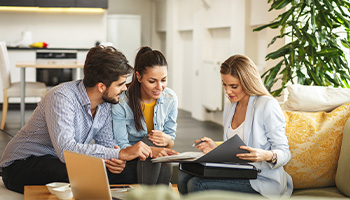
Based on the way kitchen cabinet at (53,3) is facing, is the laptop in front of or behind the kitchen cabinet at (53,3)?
in front

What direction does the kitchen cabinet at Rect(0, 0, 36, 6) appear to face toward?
toward the camera

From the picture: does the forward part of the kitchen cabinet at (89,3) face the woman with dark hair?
yes

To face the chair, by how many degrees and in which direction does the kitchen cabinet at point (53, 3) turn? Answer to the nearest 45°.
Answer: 0° — it already faces it

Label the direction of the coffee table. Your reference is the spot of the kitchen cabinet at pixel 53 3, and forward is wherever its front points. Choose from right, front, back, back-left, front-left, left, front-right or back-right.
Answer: front

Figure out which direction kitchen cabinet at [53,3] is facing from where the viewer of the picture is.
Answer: facing the viewer

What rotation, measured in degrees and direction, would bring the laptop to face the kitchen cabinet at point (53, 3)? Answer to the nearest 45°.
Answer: approximately 45° to its left

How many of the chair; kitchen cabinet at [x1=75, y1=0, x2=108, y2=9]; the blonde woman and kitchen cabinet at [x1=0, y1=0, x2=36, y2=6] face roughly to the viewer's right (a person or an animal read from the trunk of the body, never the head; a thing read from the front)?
1

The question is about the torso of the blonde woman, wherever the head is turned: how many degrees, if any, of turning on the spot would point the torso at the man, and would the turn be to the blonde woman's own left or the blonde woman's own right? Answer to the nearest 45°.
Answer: approximately 45° to the blonde woman's own right

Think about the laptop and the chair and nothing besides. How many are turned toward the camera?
0

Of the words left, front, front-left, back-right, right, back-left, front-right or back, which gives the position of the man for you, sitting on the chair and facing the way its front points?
right

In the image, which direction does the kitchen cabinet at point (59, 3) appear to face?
toward the camera

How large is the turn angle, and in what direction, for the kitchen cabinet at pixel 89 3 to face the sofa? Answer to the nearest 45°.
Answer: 0° — it already faces it

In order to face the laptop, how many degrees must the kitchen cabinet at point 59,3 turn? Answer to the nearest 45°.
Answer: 0° — it already faces it

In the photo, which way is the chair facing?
to the viewer's right

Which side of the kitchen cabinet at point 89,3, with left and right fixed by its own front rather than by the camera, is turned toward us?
front

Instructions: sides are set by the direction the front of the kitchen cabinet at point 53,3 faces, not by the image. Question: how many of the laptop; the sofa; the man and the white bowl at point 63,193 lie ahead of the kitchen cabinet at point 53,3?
4
